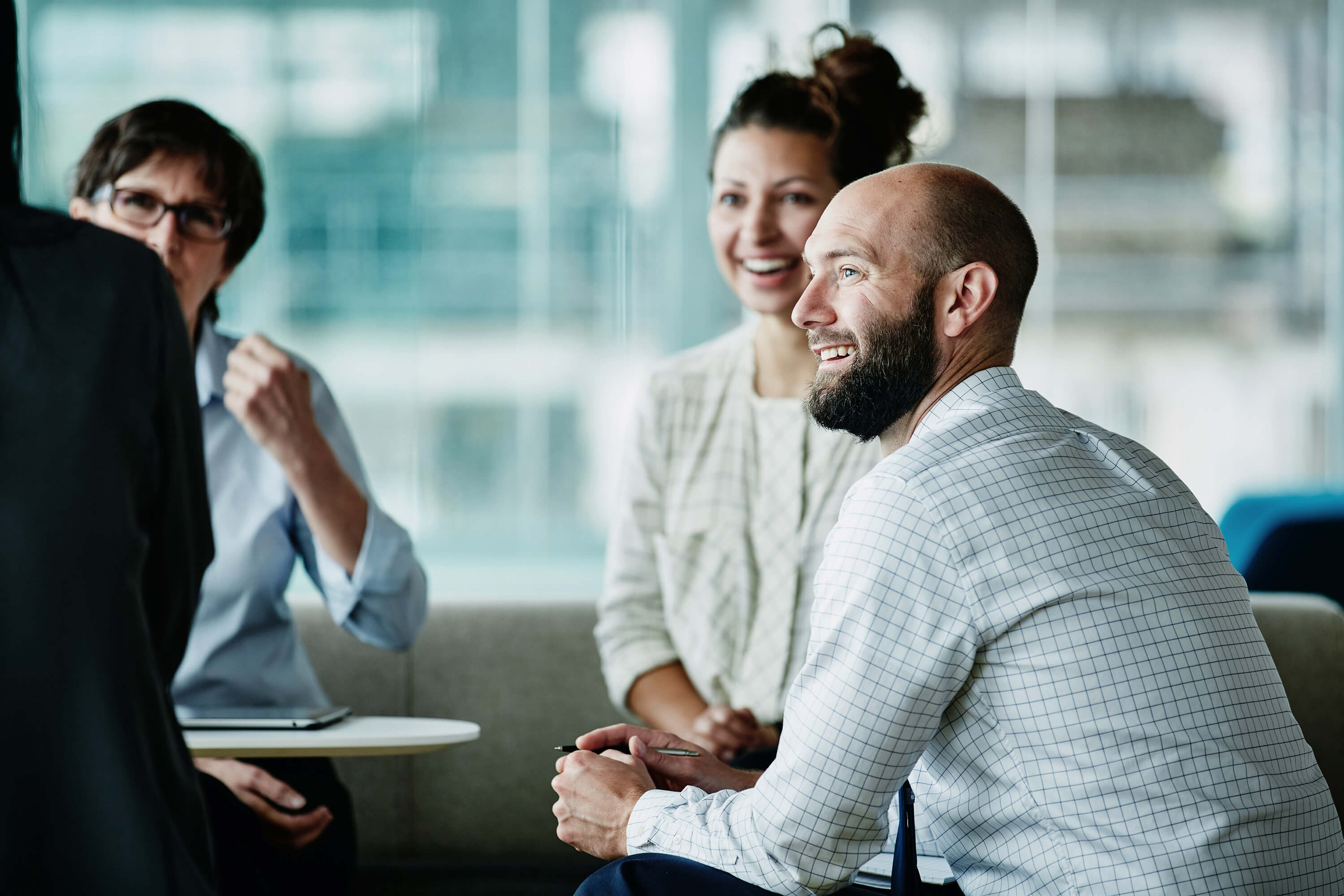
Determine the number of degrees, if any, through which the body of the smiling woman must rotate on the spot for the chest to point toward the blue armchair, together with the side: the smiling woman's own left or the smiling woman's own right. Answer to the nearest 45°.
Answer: approximately 135° to the smiling woman's own left

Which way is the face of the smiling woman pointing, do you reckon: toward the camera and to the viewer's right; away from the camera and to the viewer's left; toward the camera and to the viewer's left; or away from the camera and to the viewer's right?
toward the camera and to the viewer's left

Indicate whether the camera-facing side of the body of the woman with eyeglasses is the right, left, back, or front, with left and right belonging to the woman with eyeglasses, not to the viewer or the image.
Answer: front

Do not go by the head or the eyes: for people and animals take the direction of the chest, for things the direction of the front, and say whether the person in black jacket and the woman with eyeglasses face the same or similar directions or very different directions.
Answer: very different directions

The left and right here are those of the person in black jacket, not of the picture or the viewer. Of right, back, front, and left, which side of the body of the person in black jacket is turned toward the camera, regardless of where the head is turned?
back

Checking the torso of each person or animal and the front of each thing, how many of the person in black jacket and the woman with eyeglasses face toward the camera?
1

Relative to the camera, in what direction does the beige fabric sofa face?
facing the viewer
